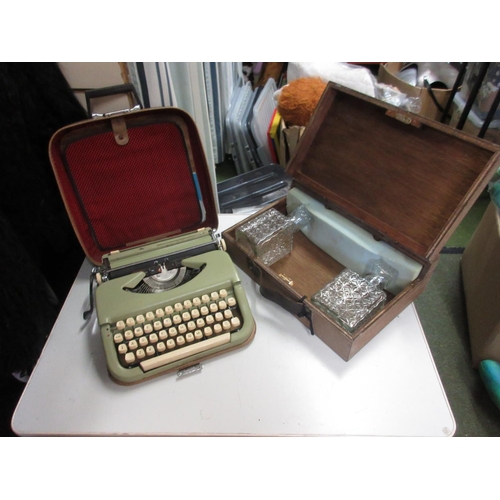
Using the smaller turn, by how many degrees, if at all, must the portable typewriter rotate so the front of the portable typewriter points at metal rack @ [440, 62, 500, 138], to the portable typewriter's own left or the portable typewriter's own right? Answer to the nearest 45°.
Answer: approximately 90° to the portable typewriter's own left

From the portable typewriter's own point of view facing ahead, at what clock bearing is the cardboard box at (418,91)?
The cardboard box is roughly at 8 o'clock from the portable typewriter.

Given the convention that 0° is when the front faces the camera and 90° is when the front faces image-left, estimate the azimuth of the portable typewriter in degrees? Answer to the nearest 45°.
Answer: approximately 0°

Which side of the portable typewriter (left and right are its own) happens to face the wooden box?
left

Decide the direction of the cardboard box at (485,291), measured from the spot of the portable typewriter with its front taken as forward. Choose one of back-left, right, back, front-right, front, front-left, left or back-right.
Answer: left

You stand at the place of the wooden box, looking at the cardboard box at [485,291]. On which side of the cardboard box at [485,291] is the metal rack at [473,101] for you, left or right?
left

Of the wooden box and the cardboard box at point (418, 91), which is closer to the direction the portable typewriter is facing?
the wooden box
